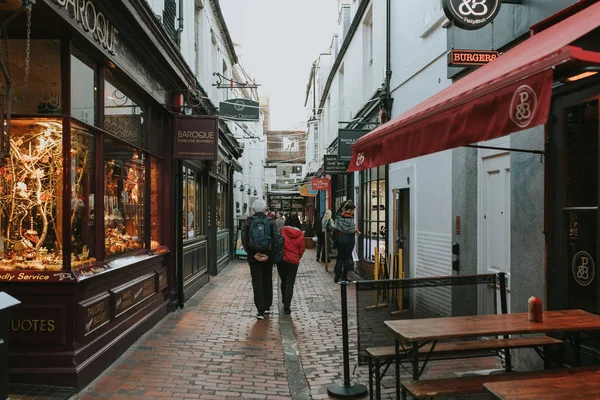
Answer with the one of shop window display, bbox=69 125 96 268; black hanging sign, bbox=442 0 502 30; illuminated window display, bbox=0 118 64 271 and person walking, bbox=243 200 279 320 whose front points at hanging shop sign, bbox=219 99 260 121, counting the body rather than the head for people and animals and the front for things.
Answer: the person walking

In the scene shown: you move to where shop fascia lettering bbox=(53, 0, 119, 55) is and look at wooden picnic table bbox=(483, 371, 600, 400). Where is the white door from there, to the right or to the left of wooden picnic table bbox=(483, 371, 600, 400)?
left

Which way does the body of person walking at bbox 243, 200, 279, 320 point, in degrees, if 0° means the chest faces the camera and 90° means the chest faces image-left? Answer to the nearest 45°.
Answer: approximately 180°

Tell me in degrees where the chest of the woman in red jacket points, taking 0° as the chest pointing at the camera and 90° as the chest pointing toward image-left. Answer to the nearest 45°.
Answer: approximately 180°

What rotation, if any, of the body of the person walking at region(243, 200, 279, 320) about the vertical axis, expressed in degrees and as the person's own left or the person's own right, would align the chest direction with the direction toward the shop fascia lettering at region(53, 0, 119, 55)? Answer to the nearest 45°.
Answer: approximately 135° to the person's own left
